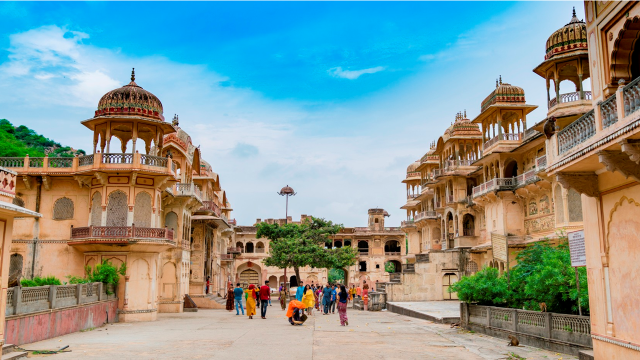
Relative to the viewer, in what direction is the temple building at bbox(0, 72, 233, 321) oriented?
to the viewer's right

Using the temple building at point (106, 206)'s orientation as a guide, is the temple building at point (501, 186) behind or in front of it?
in front

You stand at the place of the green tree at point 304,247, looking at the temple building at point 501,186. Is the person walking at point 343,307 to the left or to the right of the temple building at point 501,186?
right

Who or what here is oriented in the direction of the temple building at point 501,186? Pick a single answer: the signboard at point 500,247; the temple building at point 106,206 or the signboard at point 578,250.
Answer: the temple building at point 106,206

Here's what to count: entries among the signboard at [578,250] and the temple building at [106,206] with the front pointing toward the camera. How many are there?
1

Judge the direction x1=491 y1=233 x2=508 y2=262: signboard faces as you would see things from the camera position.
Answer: facing the viewer and to the left of the viewer

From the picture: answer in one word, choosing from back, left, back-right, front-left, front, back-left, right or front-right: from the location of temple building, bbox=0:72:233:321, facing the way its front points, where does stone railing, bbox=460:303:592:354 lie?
front-right

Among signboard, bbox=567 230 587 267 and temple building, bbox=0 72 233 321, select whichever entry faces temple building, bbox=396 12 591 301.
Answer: temple building, bbox=0 72 233 321

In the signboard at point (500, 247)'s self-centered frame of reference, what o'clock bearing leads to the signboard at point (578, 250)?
the signboard at point (578, 250) is roughly at 10 o'clock from the signboard at point (500, 247).
